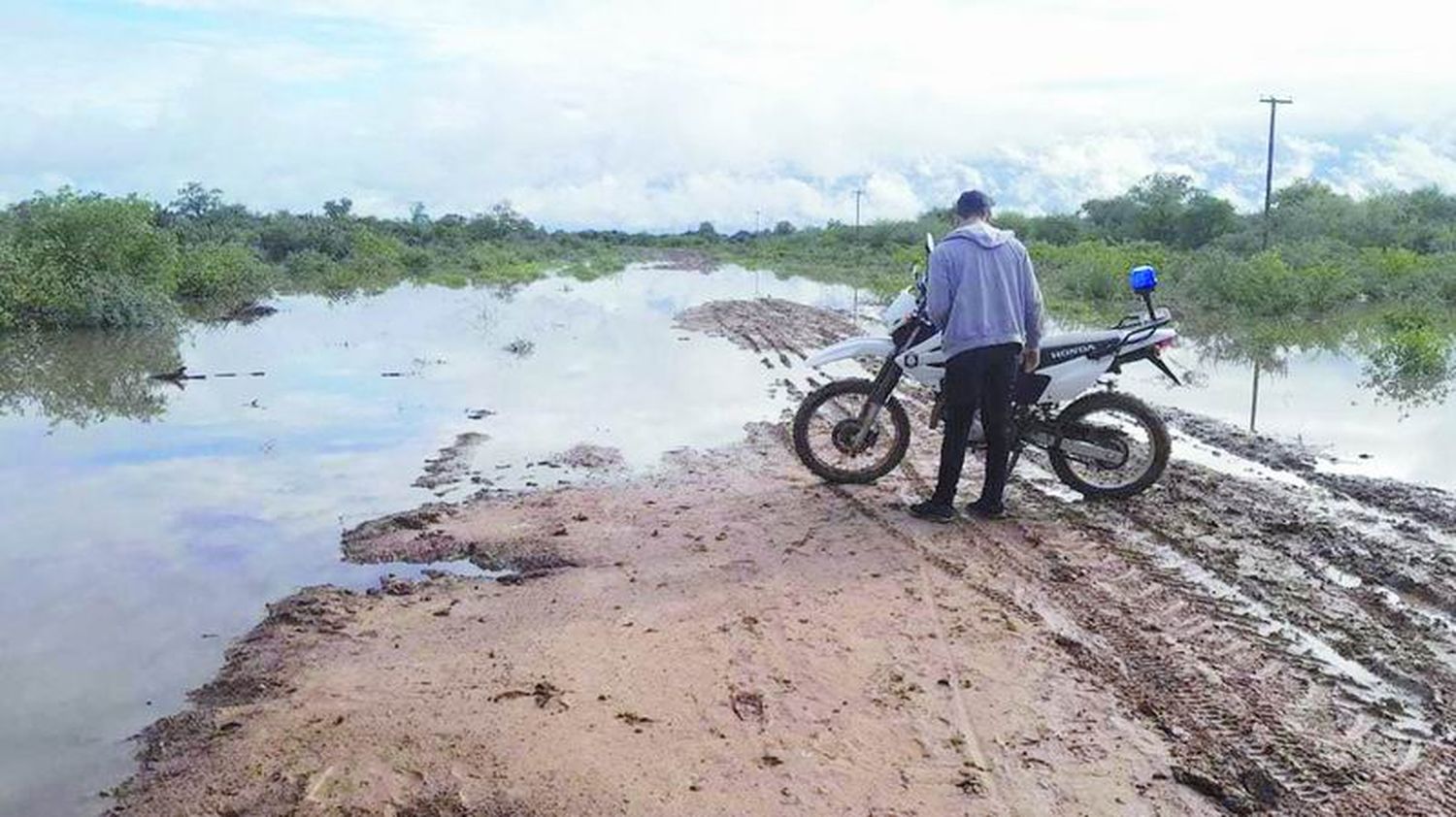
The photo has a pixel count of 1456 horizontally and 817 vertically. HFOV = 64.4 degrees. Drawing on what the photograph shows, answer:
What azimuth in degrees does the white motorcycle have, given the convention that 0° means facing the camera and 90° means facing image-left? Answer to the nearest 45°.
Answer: approximately 90°

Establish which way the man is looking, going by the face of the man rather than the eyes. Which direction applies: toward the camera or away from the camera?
away from the camera

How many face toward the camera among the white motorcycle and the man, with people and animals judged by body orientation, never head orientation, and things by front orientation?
0

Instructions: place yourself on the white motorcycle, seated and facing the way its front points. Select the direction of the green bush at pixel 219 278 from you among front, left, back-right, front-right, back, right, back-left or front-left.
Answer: front-right

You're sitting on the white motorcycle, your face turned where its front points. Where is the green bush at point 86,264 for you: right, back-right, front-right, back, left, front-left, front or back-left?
front-right

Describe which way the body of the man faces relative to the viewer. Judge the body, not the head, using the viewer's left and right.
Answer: facing away from the viewer and to the left of the viewer

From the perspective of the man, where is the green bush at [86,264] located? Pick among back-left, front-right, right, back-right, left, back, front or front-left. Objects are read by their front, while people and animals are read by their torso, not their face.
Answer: front

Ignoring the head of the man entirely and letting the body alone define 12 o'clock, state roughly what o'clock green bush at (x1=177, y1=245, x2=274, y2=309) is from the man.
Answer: The green bush is roughly at 12 o'clock from the man.
